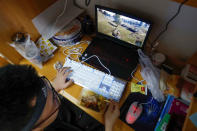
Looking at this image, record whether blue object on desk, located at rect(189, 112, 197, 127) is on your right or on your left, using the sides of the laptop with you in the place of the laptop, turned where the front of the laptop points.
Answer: on your left

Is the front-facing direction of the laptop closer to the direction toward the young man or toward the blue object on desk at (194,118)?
the young man

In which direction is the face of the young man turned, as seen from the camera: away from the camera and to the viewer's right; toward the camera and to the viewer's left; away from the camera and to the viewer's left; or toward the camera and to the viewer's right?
away from the camera and to the viewer's right

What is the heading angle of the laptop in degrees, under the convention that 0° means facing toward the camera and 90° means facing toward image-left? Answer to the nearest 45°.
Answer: approximately 45°
